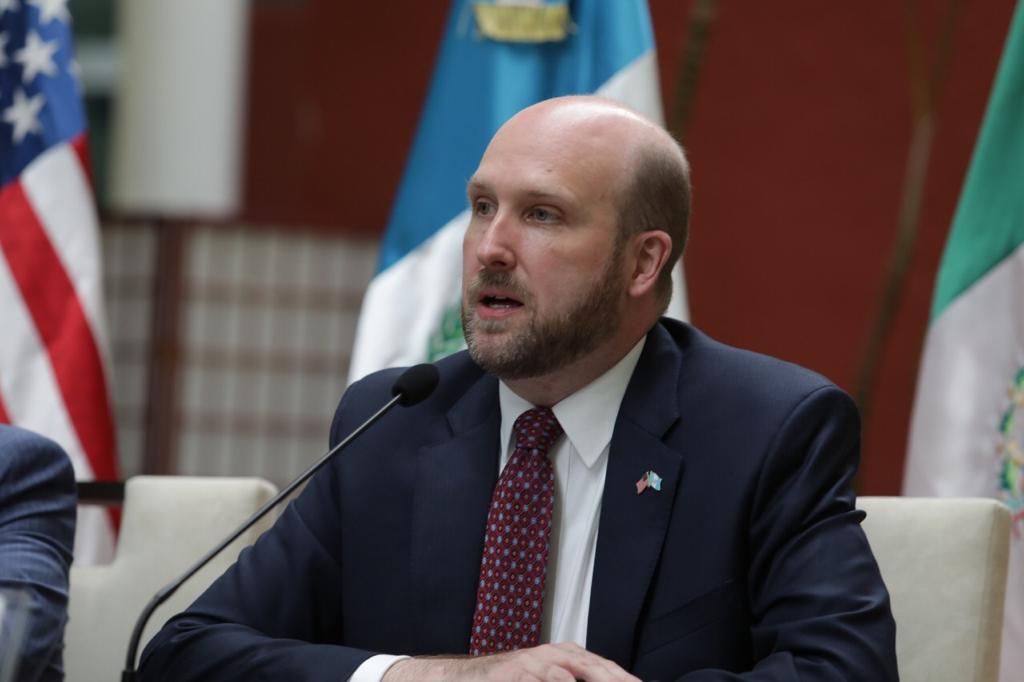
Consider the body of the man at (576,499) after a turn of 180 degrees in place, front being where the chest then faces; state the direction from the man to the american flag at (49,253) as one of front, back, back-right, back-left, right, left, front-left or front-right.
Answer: left

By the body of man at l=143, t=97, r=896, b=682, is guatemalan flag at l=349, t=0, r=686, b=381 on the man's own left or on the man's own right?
on the man's own right

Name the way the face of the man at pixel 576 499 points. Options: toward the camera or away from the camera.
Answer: toward the camera

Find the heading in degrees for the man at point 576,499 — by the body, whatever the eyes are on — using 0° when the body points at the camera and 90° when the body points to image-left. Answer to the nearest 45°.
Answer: approximately 45°

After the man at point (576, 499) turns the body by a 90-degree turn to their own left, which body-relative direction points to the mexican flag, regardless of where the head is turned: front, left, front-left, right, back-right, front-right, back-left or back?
left
